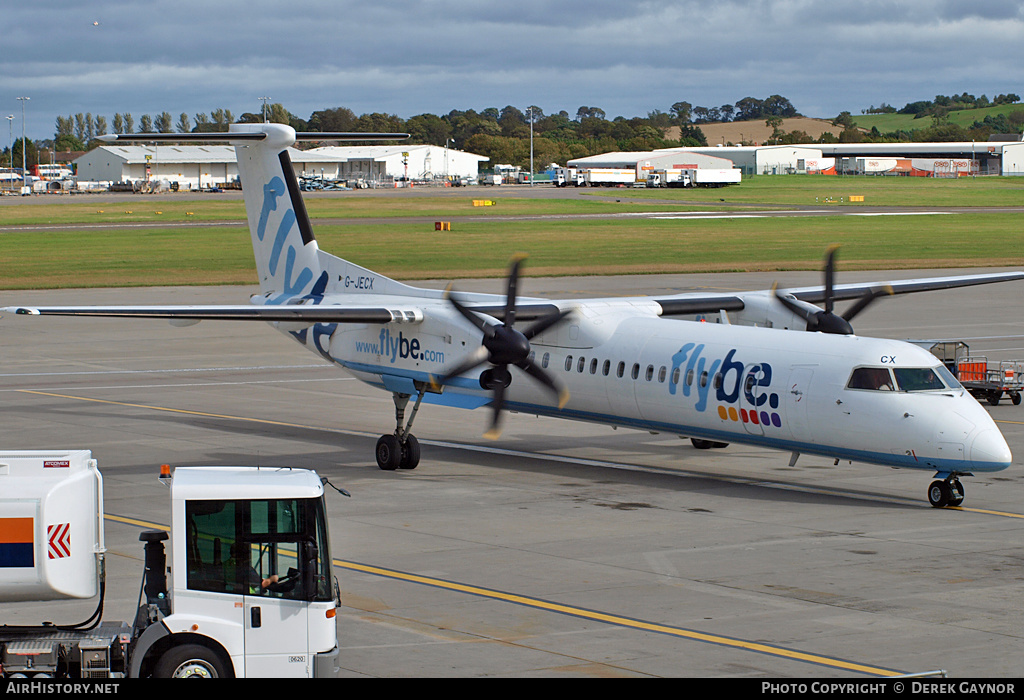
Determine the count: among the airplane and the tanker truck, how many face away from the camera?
0

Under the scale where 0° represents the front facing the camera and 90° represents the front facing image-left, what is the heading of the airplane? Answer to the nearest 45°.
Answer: approximately 315°

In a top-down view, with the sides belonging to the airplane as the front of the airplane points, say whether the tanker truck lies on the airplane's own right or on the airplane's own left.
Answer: on the airplane's own right

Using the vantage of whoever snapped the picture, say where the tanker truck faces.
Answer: facing to the right of the viewer

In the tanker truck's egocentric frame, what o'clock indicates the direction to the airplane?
The airplane is roughly at 10 o'clock from the tanker truck.
